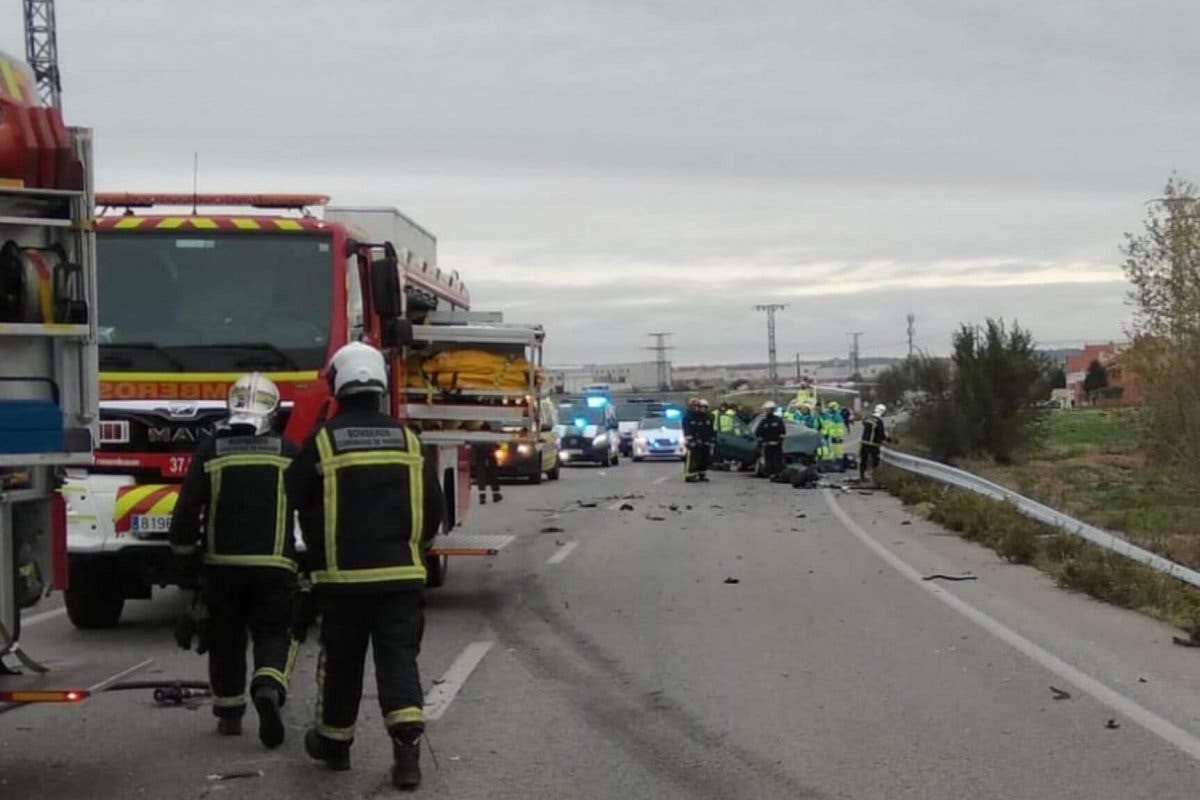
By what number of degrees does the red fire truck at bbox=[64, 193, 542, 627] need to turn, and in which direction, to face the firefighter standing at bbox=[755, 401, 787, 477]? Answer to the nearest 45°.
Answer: approximately 135° to its left

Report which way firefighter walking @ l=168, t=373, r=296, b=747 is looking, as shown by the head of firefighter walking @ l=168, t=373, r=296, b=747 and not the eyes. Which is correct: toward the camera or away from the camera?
away from the camera

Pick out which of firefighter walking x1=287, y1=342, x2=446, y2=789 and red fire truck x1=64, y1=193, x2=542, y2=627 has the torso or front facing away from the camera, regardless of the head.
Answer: the firefighter walking

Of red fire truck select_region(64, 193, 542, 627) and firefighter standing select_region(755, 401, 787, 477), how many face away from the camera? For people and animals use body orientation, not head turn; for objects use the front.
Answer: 1

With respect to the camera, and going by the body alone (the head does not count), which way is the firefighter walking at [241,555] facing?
away from the camera

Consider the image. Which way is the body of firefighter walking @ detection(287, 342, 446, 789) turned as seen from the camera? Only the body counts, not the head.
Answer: away from the camera

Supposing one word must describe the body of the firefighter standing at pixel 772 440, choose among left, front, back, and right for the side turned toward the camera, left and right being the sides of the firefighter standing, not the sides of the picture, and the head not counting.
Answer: back

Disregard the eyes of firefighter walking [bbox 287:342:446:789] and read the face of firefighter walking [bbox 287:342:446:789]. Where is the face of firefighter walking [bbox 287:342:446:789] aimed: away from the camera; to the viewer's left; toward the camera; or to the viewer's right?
away from the camera

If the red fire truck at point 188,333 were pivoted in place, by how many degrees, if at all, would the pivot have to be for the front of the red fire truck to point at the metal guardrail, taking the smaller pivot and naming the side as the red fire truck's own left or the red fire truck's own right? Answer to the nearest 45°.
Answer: approximately 90° to the red fire truck's own left

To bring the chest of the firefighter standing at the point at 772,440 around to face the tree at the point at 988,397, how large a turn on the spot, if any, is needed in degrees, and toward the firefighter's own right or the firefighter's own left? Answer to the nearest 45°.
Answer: approximately 90° to the firefighter's own right
